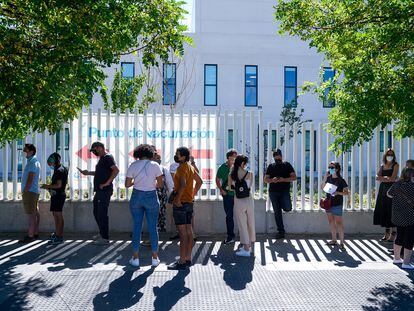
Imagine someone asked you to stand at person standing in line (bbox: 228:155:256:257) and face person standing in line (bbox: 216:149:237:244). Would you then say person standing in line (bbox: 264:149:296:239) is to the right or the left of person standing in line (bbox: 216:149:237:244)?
right

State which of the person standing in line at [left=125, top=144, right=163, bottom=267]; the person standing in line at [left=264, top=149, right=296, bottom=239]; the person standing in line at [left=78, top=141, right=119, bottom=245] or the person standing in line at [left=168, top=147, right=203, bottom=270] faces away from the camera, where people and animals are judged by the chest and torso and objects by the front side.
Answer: the person standing in line at [left=125, top=144, right=163, bottom=267]

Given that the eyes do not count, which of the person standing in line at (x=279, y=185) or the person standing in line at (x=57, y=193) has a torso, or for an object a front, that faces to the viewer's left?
the person standing in line at (x=57, y=193)

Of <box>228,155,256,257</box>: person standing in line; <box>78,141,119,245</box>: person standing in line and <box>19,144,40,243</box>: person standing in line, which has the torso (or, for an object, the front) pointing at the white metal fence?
<box>228,155,256,257</box>: person standing in line

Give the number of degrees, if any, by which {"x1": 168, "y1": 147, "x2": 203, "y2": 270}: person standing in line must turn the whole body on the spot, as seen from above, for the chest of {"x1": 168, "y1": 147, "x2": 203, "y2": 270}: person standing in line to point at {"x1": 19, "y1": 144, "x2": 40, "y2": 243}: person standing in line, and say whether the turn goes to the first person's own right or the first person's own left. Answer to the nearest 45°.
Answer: approximately 45° to the first person's own right

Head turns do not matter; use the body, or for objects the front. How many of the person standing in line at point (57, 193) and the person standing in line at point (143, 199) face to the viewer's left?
1

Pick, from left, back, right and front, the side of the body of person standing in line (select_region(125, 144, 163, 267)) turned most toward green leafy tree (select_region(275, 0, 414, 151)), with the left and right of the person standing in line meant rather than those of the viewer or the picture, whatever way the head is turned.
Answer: right

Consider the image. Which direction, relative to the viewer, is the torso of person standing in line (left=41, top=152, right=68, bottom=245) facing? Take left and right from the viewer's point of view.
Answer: facing to the left of the viewer

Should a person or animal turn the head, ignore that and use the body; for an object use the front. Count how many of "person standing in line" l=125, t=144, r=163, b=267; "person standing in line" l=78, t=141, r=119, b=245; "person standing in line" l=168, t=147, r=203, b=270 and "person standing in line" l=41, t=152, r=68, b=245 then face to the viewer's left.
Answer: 3

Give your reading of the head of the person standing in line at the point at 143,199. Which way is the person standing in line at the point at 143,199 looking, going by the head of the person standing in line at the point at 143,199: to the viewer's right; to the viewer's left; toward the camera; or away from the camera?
away from the camera
